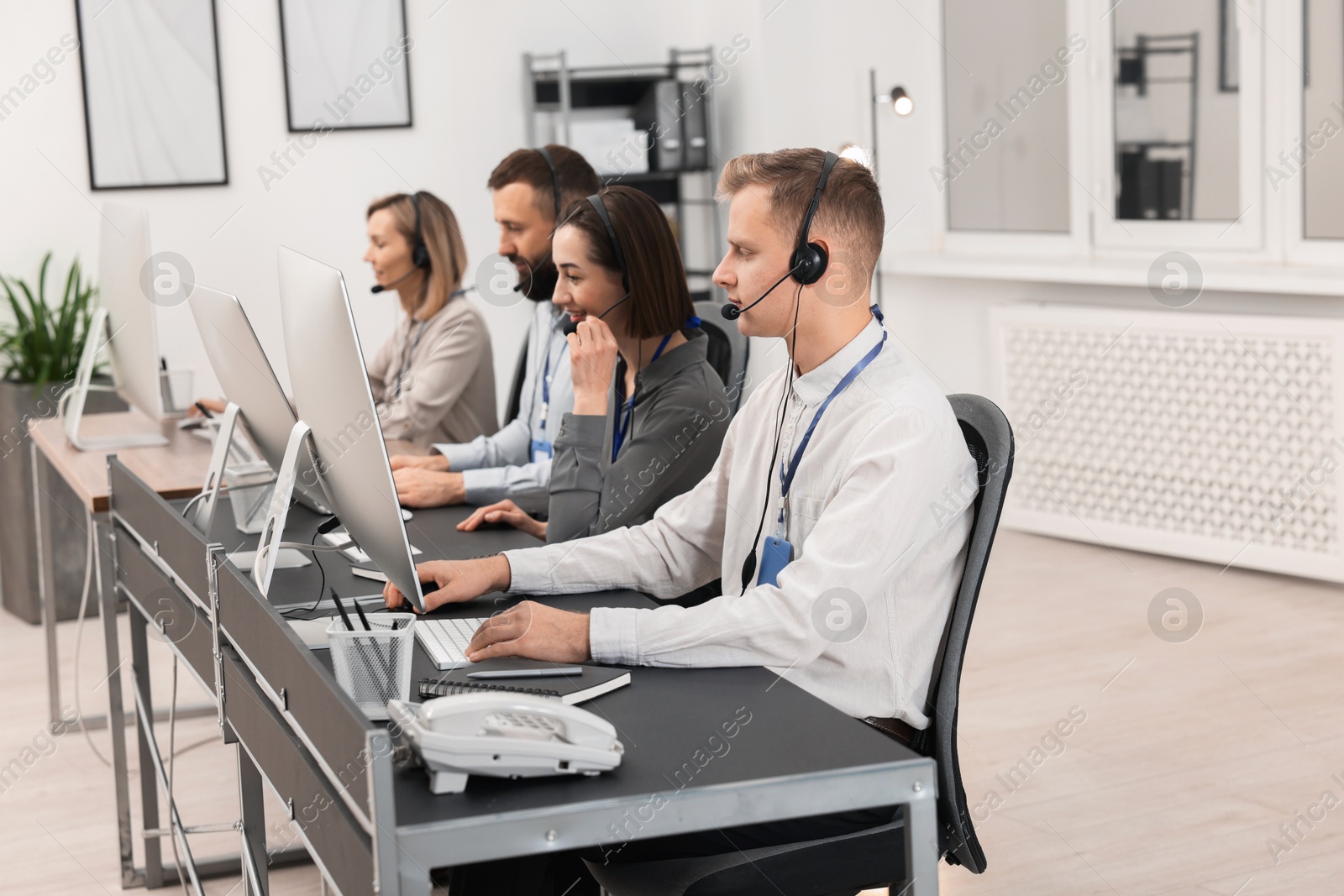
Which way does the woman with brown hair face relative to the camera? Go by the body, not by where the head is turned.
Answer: to the viewer's left

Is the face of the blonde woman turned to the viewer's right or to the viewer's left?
to the viewer's left

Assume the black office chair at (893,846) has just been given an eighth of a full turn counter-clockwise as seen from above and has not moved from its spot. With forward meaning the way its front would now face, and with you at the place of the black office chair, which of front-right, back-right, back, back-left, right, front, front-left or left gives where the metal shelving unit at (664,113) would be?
back-right

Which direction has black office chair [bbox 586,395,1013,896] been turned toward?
to the viewer's left

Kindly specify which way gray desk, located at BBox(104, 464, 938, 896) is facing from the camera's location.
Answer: facing to the right of the viewer

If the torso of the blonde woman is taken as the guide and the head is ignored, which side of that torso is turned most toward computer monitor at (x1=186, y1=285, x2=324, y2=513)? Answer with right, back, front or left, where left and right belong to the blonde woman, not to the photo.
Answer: left

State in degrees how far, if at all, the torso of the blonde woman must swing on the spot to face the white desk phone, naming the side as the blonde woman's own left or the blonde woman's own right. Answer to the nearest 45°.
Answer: approximately 90° to the blonde woman's own left

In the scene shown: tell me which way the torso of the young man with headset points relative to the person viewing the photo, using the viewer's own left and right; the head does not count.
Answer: facing to the left of the viewer

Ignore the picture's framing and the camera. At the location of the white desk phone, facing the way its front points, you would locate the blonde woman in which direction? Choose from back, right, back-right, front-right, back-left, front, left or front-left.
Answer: left

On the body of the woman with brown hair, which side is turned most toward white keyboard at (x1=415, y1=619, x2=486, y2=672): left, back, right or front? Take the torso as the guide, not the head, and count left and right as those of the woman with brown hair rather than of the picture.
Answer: left

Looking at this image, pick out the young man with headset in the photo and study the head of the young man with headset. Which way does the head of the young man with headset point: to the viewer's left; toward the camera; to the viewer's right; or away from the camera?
to the viewer's left

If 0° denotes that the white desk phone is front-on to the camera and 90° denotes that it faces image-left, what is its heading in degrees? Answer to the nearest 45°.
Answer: approximately 270°
